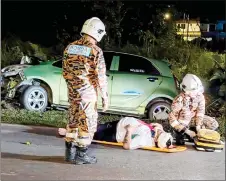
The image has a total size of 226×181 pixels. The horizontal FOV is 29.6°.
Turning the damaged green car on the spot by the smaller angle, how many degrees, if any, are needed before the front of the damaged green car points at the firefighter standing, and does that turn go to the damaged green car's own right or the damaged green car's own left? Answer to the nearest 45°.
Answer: approximately 90° to the damaged green car's own left

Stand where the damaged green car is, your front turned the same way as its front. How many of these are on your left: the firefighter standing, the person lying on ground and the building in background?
2

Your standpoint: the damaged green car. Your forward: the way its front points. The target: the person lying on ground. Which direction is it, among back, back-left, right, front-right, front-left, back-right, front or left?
left

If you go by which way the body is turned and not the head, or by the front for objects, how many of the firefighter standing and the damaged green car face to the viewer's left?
1

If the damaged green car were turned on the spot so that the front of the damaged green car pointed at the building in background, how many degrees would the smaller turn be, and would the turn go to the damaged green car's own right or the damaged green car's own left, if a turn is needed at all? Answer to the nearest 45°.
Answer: approximately 135° to the damaged green car's own right

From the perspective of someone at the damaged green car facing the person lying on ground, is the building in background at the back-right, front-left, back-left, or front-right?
back-left

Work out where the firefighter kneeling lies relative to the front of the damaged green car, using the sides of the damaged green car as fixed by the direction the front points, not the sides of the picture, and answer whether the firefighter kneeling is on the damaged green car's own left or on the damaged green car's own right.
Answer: on the damaged green car's own left

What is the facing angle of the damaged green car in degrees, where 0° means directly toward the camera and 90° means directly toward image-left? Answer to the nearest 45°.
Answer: approximately 90°
